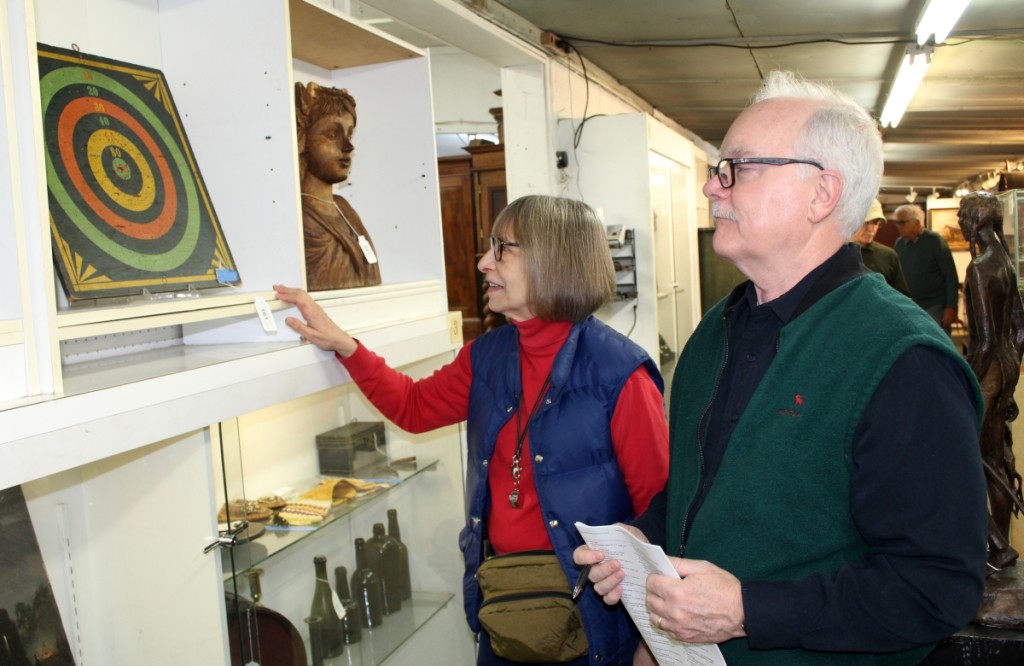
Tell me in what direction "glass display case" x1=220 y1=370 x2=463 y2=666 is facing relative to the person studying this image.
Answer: facing the viewer and to the right of the viewer

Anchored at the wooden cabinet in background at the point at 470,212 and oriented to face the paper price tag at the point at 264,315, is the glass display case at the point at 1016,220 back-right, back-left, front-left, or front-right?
front-left

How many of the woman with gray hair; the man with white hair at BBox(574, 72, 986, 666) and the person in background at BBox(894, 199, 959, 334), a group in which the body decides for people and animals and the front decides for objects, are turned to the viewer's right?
0

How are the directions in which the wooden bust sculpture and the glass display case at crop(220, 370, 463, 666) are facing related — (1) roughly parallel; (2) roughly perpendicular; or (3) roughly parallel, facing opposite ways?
roughly parallel

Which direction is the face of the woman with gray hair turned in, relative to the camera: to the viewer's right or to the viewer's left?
to the viewer's left

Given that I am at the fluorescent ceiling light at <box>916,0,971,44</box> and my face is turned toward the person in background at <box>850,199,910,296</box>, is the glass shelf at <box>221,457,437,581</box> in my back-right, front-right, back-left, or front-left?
back-left

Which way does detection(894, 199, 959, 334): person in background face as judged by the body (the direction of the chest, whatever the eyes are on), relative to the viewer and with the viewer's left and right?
facing the viewer and to the left of the viewer

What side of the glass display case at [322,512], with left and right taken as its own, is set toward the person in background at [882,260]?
left

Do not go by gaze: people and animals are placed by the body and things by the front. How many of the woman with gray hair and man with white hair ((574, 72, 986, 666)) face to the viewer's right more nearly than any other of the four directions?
0
